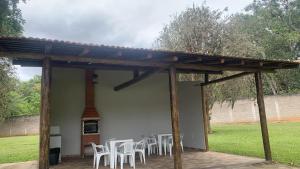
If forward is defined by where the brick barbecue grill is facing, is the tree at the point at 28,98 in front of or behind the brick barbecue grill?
behind

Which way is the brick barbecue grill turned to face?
toward the camera

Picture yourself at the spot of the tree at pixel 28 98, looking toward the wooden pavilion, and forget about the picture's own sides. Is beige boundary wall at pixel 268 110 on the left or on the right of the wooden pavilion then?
left

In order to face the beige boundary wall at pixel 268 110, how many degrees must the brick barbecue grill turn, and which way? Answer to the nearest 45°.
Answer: approximately 135° to its left

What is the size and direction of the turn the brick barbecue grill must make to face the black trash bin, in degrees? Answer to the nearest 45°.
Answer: approximately 45° to its right

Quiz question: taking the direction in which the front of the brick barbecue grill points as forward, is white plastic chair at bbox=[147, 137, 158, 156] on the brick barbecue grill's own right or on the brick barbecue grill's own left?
on the brick barbecue grill's own left
